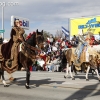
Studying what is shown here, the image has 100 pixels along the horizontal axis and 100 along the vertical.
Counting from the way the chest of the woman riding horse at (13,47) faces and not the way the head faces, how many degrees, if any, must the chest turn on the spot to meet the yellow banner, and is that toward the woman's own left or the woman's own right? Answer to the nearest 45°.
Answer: approximately 90° to the woman's own left

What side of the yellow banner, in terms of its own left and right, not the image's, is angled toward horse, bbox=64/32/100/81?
front

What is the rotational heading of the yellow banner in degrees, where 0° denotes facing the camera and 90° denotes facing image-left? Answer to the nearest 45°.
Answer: approximately 0°

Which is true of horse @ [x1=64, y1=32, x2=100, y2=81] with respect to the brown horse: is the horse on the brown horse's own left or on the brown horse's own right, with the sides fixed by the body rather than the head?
on the brown horse's own left

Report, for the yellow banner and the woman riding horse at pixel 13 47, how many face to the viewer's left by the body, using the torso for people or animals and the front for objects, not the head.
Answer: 0

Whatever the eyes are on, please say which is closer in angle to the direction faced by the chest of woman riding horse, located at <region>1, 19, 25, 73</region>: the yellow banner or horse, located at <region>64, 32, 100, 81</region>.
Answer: the horse

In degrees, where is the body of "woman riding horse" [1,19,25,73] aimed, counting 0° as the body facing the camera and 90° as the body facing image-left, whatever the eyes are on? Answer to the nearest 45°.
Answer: approximately 315°
